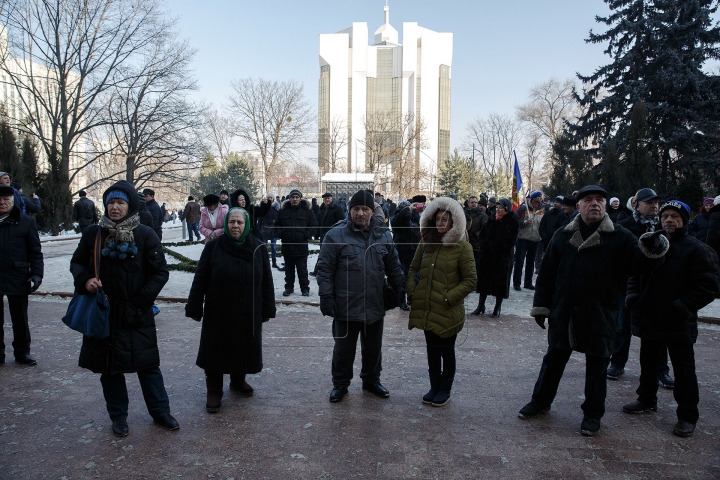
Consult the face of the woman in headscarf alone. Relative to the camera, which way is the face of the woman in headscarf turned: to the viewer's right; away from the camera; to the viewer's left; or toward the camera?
toward the camera

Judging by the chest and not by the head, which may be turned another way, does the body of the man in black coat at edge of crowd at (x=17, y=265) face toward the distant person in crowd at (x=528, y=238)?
no

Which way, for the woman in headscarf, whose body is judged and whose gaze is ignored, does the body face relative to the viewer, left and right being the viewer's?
facing the viewer

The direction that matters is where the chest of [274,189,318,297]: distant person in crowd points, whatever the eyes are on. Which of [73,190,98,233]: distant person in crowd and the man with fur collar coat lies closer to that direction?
the man with fur collar coat

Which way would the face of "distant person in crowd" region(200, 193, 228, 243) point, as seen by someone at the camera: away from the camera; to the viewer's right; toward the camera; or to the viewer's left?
toward the camera

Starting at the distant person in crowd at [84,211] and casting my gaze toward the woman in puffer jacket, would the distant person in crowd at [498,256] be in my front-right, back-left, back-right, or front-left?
front-left

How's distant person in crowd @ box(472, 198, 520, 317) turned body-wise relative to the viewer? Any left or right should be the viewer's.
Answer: facing the viewer and to the left of the viewer

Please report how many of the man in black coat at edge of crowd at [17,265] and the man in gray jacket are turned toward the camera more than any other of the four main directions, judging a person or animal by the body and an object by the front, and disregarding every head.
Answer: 2

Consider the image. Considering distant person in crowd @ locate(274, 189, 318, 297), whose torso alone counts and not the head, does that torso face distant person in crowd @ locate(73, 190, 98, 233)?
no

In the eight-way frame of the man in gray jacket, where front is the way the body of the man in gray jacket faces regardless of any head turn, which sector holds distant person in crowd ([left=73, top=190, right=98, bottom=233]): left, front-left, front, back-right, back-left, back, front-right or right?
back-right

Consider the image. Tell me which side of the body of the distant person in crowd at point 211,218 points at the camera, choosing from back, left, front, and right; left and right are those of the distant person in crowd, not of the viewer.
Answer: front

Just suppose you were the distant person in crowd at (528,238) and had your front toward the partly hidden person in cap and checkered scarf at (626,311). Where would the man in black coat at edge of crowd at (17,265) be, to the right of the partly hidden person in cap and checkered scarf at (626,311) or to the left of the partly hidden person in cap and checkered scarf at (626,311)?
right

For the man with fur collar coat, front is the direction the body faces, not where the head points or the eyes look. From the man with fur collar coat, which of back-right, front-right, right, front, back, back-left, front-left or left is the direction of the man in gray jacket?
right

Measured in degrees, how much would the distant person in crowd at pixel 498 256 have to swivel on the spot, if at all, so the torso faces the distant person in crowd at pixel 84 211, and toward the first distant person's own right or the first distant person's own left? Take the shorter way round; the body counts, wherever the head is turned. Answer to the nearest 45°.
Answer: approximately 45° to the first distant person's own right

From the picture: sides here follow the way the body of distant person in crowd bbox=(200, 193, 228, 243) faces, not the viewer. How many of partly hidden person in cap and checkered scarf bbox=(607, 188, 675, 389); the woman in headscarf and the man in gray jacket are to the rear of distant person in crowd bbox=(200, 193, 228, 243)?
0

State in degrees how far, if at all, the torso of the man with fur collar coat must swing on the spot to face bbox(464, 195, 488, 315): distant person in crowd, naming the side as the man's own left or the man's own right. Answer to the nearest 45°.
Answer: approximately 180°

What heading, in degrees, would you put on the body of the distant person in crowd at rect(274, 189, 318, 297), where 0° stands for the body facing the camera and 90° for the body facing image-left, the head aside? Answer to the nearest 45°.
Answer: approximately 0°

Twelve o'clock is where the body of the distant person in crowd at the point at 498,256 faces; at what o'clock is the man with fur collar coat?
The man with fur collar coat is roughly at 10 o'clock from the distant person in crowd.

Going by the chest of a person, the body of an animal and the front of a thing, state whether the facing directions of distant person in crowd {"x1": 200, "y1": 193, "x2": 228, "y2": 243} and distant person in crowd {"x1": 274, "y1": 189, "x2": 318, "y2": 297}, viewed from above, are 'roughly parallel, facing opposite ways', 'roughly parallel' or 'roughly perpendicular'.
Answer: roughly parallel
